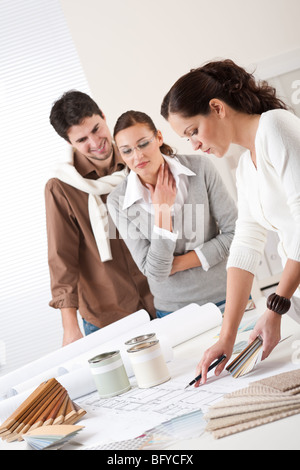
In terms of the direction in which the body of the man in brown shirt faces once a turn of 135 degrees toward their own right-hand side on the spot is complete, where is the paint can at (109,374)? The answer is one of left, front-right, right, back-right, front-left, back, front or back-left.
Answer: left

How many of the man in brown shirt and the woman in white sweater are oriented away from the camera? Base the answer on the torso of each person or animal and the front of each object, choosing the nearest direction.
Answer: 0

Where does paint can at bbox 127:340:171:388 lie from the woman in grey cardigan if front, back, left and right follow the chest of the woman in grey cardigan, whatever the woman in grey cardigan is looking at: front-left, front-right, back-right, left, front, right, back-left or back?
front

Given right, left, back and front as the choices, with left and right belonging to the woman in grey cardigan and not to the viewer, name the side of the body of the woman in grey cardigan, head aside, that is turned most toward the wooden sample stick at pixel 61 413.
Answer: front

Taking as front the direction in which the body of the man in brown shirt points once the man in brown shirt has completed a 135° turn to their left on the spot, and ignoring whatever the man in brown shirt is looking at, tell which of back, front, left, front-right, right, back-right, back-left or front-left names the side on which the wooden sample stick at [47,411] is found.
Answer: back

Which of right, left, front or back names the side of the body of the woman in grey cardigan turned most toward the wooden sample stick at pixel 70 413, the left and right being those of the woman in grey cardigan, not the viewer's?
front

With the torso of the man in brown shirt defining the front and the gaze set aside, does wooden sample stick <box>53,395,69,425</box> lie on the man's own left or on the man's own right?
on the man's own right

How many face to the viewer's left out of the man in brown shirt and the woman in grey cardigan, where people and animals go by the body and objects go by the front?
0

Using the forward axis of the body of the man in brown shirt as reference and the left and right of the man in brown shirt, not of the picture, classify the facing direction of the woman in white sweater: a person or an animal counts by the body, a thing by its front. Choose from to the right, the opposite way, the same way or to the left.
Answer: to the right

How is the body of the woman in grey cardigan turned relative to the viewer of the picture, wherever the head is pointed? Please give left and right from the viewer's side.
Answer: facing the viewer

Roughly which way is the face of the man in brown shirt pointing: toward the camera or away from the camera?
toward the camera

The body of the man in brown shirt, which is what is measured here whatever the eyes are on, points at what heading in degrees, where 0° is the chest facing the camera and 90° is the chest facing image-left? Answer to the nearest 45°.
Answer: approximately 315°

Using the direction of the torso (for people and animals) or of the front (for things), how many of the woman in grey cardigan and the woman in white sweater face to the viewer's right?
0
